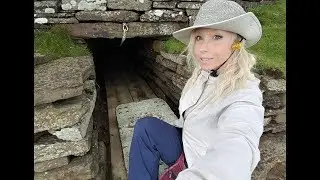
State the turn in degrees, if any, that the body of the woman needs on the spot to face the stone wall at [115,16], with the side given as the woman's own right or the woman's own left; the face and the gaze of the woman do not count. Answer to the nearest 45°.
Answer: approximately 90° to the woman's own right

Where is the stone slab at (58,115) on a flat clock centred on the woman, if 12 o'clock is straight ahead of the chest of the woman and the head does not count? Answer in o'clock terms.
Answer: The stone slab is roughly at 2 o'clock from the woman.

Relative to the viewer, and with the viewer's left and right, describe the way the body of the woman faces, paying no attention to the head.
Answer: facing the viewer and to the left of the viewer

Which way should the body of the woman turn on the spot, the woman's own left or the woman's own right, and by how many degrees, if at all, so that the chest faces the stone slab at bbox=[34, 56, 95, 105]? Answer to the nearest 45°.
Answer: approximately 90° to the woman's own right
